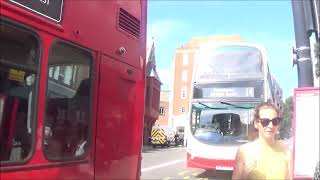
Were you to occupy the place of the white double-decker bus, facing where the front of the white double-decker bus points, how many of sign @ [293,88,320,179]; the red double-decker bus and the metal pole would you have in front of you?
3

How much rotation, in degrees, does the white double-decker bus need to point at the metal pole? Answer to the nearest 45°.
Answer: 0° — it already faces it

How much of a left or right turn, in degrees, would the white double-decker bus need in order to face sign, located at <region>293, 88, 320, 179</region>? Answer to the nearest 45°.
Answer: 0° — it already faces it

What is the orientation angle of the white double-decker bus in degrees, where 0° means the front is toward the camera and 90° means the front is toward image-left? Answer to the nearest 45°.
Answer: approximately 0°
